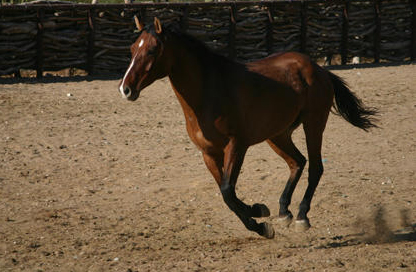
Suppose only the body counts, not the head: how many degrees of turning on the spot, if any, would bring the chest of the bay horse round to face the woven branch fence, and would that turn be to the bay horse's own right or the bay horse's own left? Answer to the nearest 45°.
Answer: approximately 135° to the bay horse's own right

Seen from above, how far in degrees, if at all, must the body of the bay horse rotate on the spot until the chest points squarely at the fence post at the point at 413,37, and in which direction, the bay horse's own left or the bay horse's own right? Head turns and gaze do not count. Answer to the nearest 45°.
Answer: approximately 135° to the bay horse's own right

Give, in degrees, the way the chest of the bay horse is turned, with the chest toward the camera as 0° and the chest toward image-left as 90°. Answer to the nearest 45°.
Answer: approximately 45°
